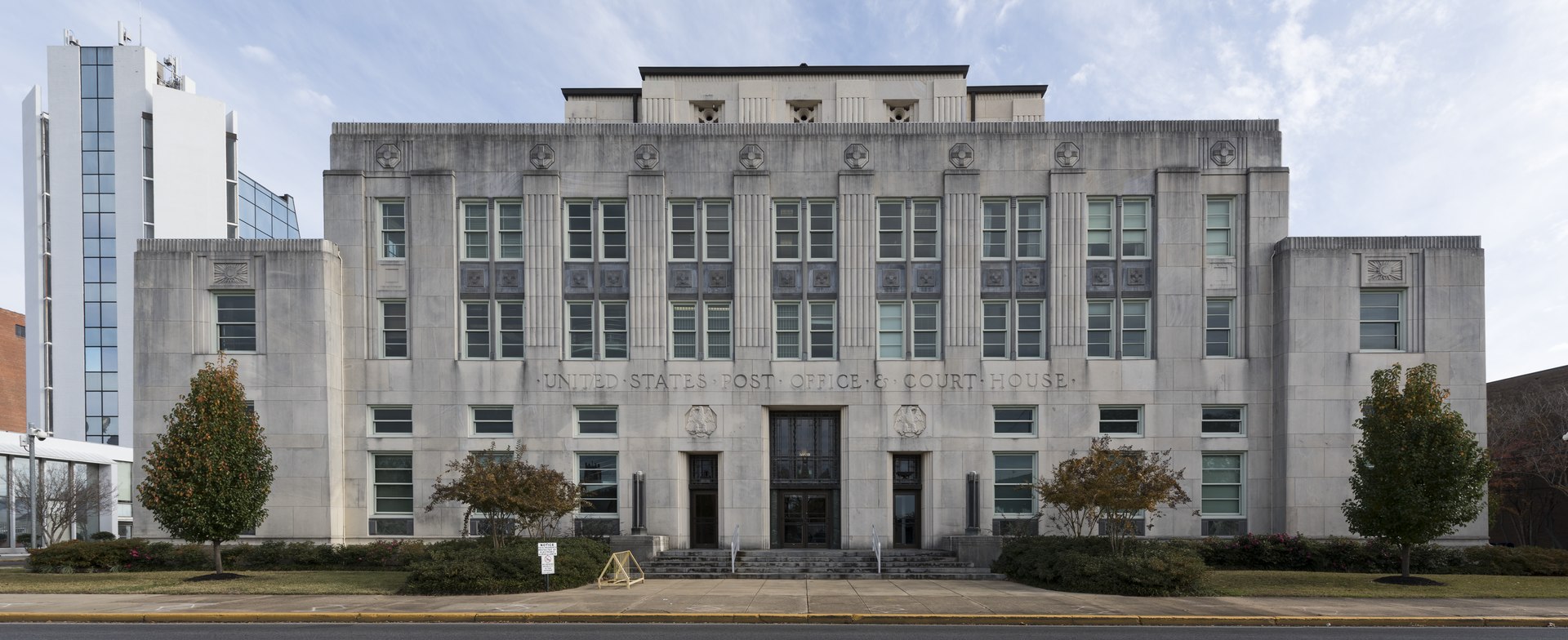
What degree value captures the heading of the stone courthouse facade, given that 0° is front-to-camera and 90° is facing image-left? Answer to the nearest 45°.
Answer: approximately 0°

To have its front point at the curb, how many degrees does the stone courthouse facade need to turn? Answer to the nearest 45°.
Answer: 0° — it already faces it

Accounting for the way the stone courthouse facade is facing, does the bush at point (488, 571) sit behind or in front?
in front

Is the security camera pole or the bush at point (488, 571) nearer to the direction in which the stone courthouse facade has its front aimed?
the bush
